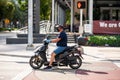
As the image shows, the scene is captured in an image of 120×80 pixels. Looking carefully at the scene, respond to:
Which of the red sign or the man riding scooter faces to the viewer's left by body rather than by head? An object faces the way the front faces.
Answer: the man riding scooter

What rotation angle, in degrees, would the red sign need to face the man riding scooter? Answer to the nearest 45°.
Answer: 0° — it already faces them

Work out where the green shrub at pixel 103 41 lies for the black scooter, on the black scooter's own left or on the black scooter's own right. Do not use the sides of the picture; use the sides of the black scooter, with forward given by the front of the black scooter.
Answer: on the black scooter's own right

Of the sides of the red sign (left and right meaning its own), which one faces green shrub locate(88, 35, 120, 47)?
front

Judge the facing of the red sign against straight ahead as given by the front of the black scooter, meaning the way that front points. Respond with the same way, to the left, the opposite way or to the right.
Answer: to the left

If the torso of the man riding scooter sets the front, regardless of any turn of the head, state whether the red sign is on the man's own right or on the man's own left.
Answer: on the man's own right

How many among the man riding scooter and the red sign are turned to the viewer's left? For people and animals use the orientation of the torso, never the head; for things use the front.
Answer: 1

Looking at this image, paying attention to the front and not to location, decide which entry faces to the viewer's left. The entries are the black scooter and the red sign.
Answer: the black scooter

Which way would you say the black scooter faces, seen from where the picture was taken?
facing to the left of the viewer

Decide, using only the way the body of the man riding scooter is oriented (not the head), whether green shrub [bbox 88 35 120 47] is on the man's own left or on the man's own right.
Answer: on the man's own right

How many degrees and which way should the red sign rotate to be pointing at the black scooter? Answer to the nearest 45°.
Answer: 0° — it already faces it

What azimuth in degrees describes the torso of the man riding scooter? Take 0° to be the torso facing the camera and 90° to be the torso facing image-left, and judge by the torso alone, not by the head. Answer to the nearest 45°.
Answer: approximately 90°
